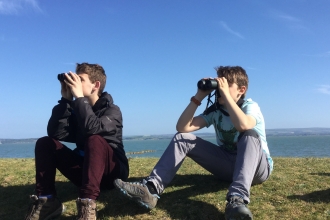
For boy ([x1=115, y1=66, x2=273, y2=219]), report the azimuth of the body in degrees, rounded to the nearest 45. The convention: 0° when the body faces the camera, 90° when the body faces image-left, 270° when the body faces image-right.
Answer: approximately 45°

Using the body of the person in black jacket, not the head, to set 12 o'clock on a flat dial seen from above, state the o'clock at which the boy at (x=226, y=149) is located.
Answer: The boy is roughly at 8 o'clock from the person in black jacket.

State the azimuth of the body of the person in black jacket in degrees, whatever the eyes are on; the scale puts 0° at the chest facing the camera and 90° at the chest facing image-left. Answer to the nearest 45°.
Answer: approximately 45°

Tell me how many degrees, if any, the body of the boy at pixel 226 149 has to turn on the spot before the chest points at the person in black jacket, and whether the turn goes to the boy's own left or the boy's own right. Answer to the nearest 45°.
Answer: approximately 45° to the boy's own right
